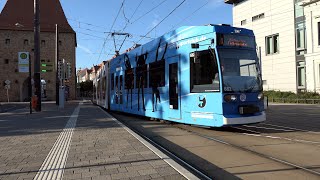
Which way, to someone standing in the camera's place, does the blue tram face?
facing the viewer and to the right of the viewer

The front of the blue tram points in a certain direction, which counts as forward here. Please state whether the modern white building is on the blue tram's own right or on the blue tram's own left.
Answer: on the blue tram's own left

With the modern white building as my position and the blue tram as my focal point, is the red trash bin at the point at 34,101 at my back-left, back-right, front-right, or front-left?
front-right

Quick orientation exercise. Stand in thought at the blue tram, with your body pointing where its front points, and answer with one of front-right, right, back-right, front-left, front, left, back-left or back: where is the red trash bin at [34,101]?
back

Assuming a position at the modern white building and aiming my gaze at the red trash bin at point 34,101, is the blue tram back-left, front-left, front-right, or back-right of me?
front-left
